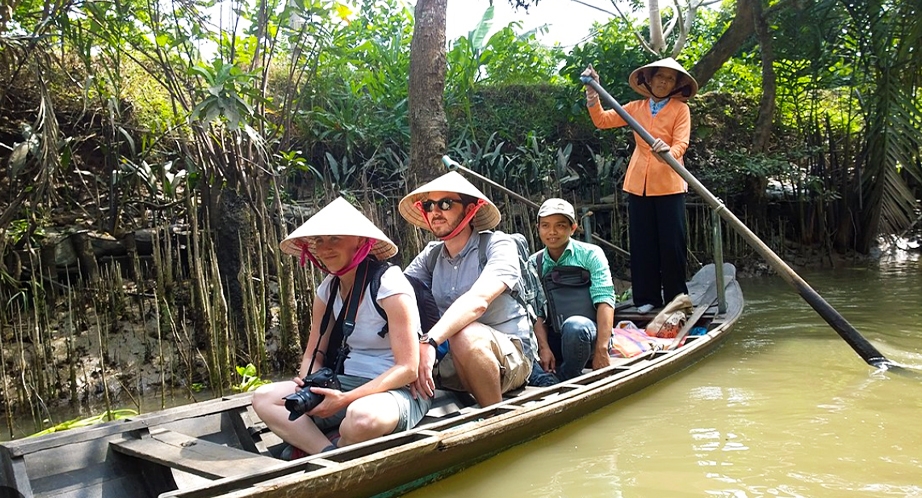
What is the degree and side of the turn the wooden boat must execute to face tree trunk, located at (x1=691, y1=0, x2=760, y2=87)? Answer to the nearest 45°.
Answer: approximately 180°

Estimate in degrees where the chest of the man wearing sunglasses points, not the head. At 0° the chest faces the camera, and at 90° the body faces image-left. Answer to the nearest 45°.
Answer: approximately 45°

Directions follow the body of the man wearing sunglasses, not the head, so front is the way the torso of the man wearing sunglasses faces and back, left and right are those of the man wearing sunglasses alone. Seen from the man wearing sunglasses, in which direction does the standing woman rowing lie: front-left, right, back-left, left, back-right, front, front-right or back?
back

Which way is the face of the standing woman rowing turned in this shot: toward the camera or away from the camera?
toward the camera

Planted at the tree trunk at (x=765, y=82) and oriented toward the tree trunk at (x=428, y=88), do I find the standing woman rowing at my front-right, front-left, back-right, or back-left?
front-left

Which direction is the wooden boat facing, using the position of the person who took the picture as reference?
facing the viewer and to the left of the viewer

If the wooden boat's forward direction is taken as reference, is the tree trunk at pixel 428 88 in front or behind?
behind

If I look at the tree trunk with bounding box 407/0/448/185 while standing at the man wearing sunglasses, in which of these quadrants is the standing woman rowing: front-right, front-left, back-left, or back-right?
front-right

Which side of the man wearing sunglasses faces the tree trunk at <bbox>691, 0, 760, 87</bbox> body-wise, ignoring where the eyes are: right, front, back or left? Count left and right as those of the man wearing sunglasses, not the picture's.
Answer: back
